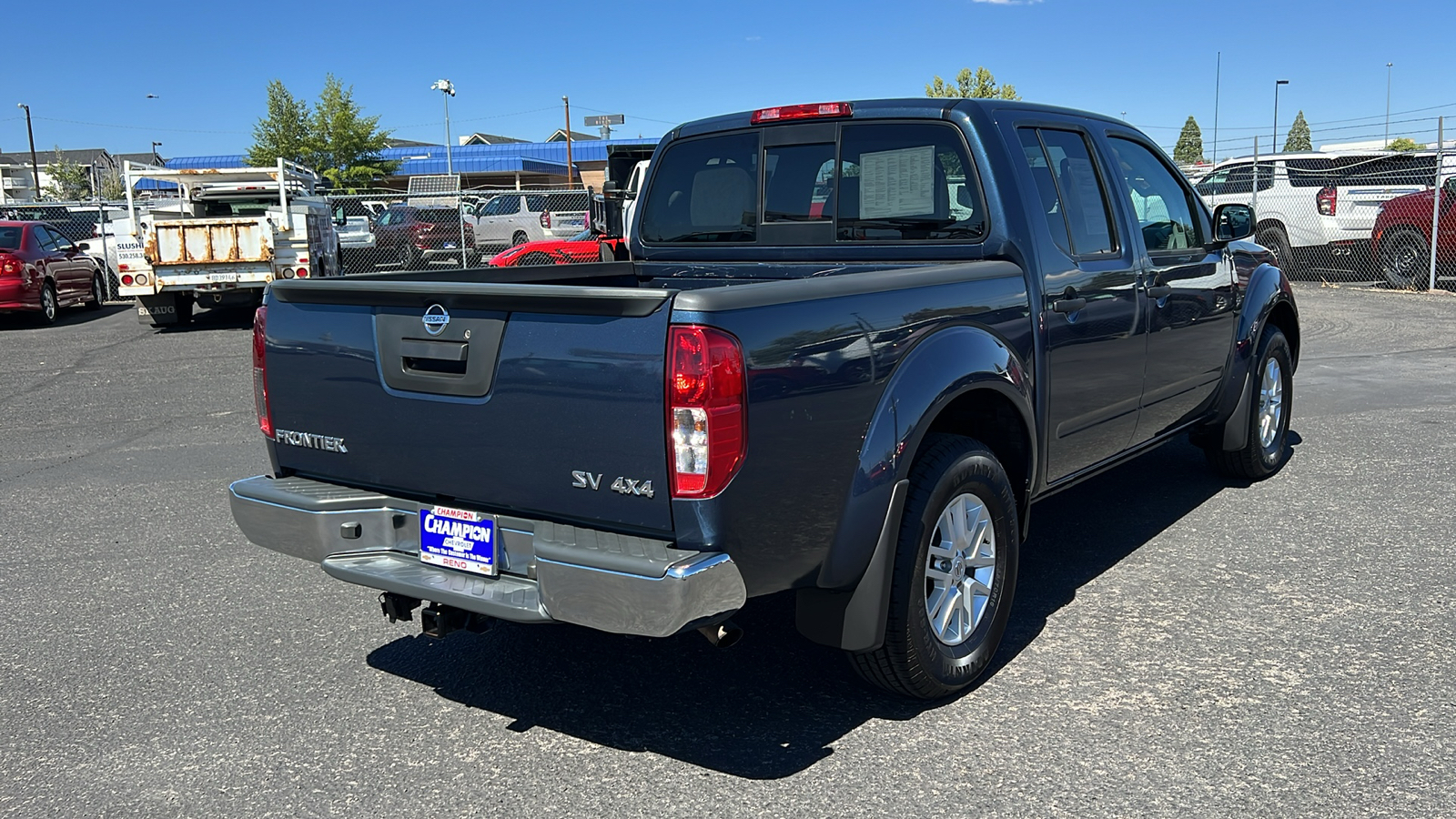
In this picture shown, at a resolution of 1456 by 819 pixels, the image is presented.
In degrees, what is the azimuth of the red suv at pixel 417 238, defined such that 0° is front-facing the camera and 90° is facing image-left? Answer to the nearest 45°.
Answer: approximately 135°

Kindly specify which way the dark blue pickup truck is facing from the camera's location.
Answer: facing away from the viewer and to the right of the viewer

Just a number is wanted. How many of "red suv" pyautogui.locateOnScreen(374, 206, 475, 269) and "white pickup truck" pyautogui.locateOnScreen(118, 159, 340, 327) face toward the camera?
0

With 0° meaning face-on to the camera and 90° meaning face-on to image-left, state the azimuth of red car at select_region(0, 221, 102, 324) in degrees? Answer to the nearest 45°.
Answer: approximately 225°

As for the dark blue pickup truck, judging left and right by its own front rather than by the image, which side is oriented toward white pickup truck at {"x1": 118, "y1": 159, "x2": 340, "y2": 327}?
left

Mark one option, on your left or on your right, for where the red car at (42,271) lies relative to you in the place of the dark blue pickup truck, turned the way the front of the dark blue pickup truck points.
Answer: on your left

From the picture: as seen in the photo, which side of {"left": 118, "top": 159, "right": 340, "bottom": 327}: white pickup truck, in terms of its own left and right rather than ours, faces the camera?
back

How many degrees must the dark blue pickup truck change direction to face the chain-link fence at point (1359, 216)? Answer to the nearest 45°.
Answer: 0° — it already faces it

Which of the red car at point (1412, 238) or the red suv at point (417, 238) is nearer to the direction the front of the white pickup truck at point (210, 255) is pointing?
the red suv

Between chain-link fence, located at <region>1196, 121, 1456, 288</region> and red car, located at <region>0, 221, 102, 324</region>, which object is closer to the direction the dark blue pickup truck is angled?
the chain-link fence
